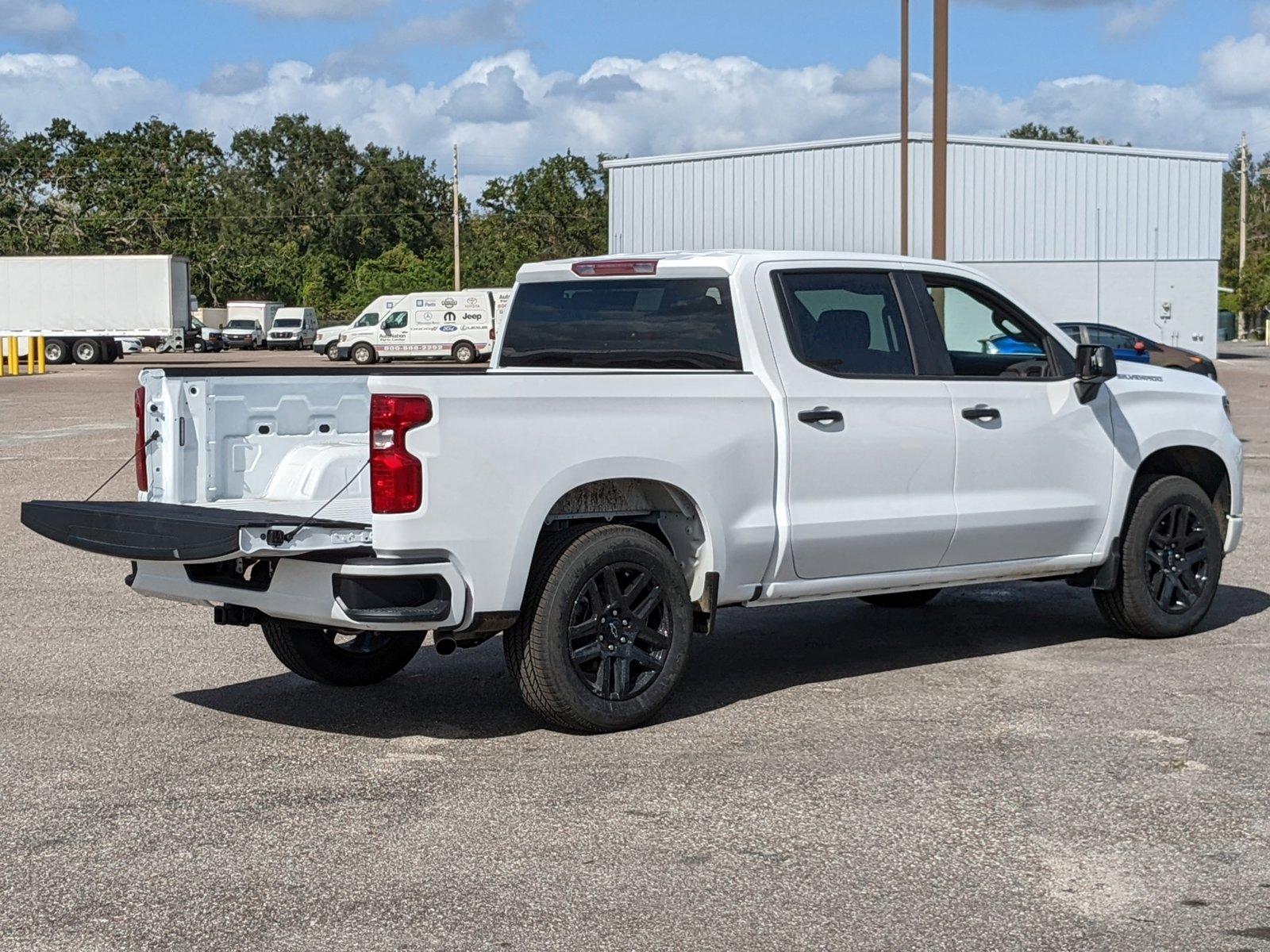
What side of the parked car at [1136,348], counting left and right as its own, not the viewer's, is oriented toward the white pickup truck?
right

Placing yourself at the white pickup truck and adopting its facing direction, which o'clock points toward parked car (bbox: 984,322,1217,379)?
The parked car is roughly at 11 o'clock from the white pickup truck.

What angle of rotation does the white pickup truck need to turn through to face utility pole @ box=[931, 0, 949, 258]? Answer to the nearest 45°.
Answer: approximately 45° to its left

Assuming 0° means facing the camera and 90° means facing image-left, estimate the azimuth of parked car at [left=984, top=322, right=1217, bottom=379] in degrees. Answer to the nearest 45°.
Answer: approximately 270°

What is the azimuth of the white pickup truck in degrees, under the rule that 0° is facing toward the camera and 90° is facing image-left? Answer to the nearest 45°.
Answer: approximately 225°
